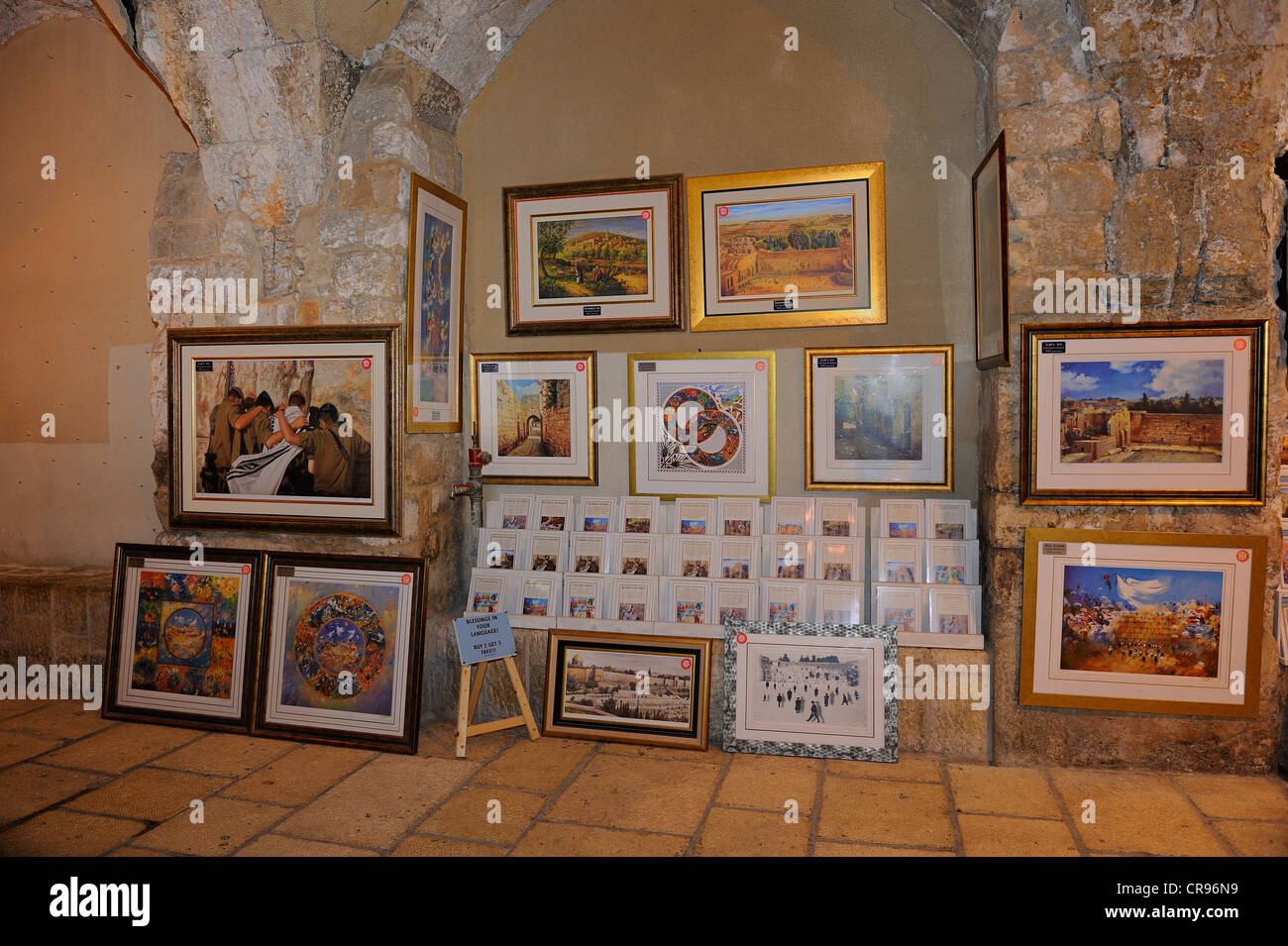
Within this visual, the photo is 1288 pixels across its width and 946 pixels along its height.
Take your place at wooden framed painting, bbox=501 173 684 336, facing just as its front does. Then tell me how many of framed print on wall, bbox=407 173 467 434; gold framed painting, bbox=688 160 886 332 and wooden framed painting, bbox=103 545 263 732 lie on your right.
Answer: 2

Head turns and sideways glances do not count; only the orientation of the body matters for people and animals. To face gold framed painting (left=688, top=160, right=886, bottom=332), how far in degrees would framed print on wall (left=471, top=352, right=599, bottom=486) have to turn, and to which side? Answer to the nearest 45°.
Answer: approximately 45° to its left

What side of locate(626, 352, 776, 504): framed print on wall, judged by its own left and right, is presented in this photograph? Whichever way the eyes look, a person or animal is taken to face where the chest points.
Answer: front

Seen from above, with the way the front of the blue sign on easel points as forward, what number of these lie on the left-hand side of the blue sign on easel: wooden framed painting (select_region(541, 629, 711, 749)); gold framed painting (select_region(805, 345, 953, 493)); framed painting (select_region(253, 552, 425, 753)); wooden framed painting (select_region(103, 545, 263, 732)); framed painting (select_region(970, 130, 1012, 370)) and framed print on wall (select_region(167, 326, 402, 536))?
3

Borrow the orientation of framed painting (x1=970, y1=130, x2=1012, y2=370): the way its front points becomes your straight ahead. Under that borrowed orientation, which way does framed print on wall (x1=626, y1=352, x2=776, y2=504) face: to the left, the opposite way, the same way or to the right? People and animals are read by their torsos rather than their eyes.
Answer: to the left

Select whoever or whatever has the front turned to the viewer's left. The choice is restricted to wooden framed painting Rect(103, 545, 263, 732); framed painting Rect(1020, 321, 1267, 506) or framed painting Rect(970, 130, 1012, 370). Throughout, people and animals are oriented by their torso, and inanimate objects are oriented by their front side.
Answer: framed painting Rect(970, 130, 1012, 370)

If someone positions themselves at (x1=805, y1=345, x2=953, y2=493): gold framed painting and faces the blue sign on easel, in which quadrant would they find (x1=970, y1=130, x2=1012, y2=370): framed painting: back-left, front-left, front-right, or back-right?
back-left

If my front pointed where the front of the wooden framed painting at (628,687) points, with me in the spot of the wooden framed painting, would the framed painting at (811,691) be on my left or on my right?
on my left

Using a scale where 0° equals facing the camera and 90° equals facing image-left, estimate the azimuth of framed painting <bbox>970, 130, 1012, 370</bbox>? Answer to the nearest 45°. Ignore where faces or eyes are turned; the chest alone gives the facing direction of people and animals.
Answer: approximately 90°

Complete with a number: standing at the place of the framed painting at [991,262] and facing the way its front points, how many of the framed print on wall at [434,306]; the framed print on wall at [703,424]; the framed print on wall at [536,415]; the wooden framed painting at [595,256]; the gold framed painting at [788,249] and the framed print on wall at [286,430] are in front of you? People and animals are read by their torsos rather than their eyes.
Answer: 6
